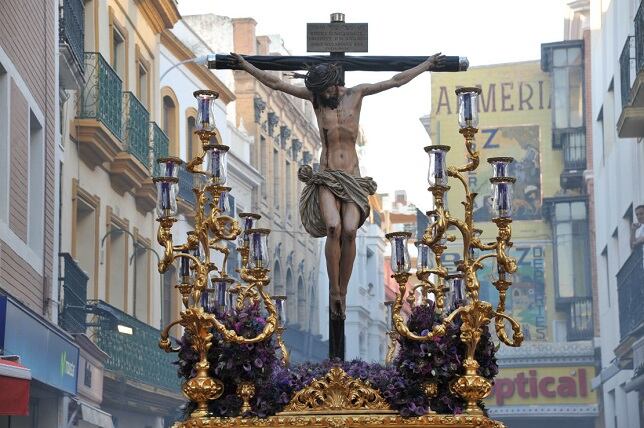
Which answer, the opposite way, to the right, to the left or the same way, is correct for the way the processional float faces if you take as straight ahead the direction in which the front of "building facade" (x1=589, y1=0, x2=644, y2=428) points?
to the left

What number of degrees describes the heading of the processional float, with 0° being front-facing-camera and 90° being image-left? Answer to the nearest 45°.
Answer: approximately 0°

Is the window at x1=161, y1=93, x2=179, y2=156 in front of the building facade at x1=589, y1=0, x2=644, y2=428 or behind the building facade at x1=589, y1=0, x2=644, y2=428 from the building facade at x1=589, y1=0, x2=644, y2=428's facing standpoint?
in front

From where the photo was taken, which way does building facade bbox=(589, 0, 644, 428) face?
to the viewer's left

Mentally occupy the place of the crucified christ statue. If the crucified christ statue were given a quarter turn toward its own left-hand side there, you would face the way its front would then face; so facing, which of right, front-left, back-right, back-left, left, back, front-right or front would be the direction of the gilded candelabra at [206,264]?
back

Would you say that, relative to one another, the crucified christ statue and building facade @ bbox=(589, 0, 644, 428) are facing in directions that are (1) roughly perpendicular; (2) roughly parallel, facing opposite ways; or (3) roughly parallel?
roughly perpendicular
